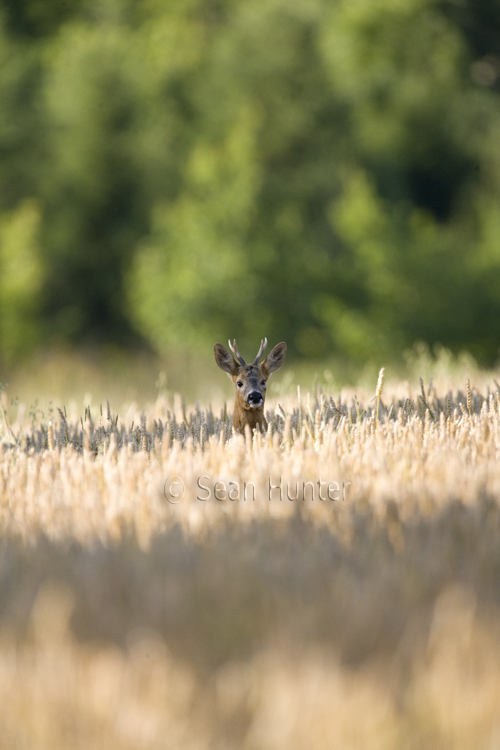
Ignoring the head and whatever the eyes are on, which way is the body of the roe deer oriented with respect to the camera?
toward the camera
